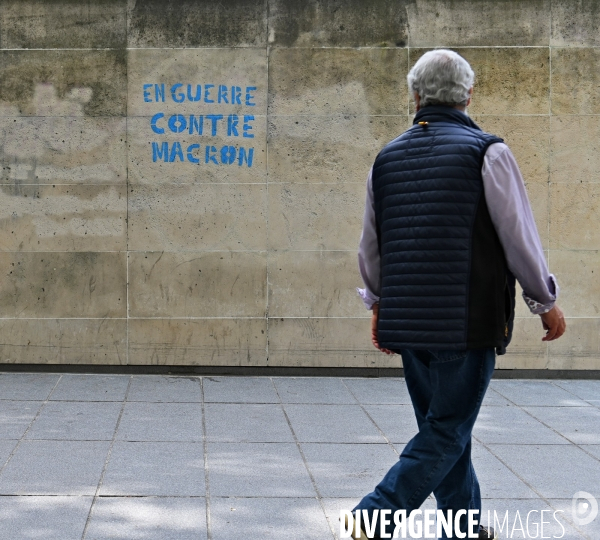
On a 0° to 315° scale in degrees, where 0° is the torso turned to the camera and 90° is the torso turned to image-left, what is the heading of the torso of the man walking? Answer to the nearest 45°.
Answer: approximately 225°
